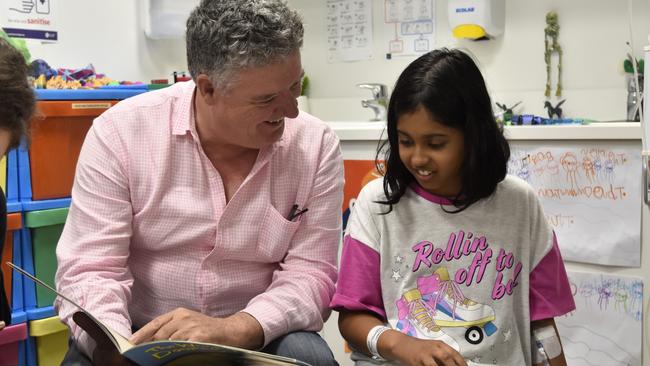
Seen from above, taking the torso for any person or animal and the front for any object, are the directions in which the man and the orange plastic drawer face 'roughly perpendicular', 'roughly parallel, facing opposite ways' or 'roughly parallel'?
roughly parallel

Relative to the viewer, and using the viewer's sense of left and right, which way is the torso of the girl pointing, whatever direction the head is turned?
facing the viewer

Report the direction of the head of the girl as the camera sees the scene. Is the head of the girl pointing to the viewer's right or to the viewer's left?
to the viewer's left

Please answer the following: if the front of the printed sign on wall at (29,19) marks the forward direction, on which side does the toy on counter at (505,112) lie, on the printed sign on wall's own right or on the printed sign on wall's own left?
on the printed sign on wall's own left

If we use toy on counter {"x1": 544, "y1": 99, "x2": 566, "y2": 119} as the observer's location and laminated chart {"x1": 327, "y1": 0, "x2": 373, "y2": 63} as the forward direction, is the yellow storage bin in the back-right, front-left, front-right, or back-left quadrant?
front-left

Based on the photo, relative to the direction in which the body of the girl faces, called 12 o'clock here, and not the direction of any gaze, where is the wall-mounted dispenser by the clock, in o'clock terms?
The wall-mounted dispenser is roughly at 6 o'clock from the girl.

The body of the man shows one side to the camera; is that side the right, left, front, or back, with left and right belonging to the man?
front

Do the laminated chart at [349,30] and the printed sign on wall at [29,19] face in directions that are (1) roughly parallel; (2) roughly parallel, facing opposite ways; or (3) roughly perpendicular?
roughly parallel

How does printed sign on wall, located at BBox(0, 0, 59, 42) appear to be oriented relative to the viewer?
toward the camera

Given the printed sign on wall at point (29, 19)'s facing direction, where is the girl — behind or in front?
in front
